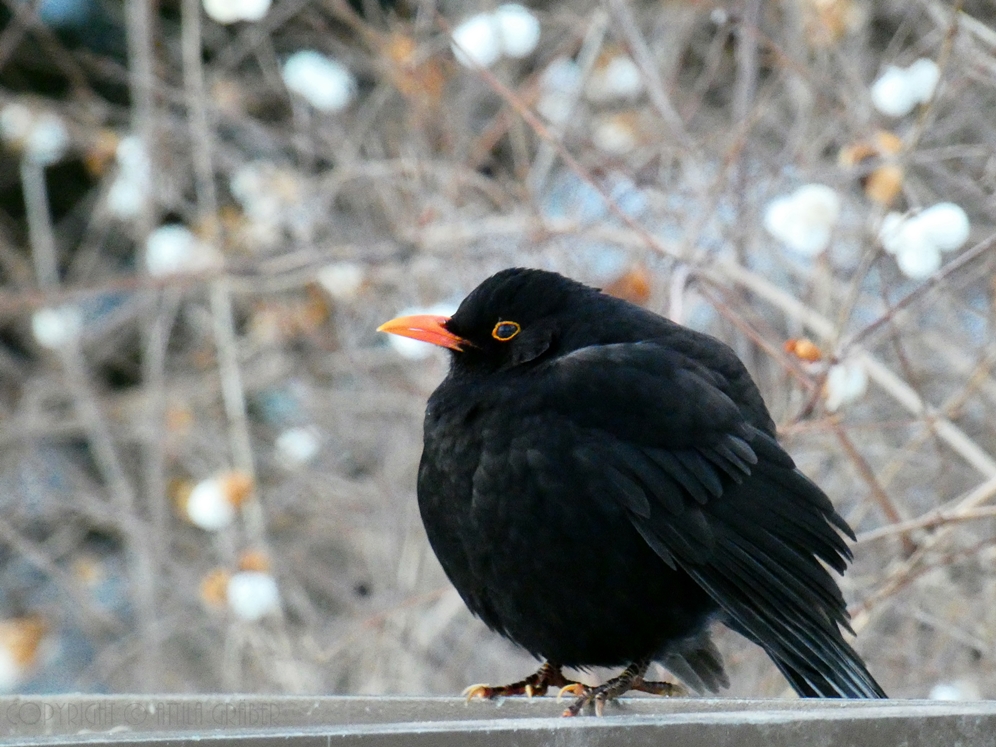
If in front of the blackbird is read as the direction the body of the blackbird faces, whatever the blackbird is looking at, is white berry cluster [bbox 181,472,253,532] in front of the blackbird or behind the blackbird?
in front

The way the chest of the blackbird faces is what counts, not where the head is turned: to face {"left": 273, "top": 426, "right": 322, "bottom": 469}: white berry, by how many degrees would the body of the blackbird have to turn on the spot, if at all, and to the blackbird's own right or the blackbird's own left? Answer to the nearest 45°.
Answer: approximately 45° to the blackbird's own right

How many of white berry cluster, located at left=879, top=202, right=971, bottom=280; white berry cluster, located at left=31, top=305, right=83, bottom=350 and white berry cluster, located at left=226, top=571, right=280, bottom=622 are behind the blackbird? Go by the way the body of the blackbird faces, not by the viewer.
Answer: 1

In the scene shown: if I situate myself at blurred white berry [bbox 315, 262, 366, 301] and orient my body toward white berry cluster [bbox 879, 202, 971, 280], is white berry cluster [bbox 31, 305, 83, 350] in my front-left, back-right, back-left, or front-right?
back-right

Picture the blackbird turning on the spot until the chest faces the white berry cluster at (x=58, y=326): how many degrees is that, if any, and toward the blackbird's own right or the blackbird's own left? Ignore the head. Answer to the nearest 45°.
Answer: approximately 45° to the blackbird's own right

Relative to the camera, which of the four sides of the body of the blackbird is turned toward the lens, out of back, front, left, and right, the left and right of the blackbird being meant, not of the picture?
left
